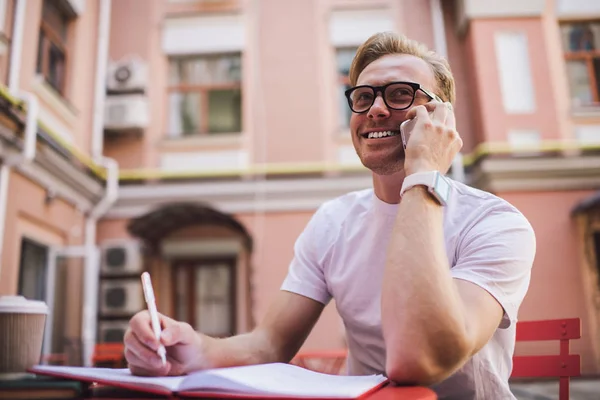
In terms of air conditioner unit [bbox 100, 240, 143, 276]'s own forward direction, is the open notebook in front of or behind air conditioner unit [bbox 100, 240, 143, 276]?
in front

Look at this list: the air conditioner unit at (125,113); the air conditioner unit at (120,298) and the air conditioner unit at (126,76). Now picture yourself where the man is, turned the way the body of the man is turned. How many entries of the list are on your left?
0

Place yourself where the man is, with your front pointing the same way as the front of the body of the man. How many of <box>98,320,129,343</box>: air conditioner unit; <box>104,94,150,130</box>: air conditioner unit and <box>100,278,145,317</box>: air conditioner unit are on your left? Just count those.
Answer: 0

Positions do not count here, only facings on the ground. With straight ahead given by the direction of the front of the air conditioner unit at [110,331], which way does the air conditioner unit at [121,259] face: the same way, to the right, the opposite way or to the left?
the same way

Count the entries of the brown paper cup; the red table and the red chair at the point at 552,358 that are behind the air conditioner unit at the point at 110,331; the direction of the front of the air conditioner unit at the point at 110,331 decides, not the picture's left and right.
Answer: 0

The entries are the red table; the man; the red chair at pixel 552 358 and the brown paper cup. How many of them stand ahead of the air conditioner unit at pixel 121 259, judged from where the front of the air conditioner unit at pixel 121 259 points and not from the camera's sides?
4

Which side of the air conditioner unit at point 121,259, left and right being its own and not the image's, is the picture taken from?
front

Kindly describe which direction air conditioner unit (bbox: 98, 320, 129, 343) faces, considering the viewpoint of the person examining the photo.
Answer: facing the viewer

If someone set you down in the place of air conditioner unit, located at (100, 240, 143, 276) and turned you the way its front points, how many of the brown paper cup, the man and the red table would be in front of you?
3

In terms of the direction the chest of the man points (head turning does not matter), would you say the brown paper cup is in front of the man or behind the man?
in front
